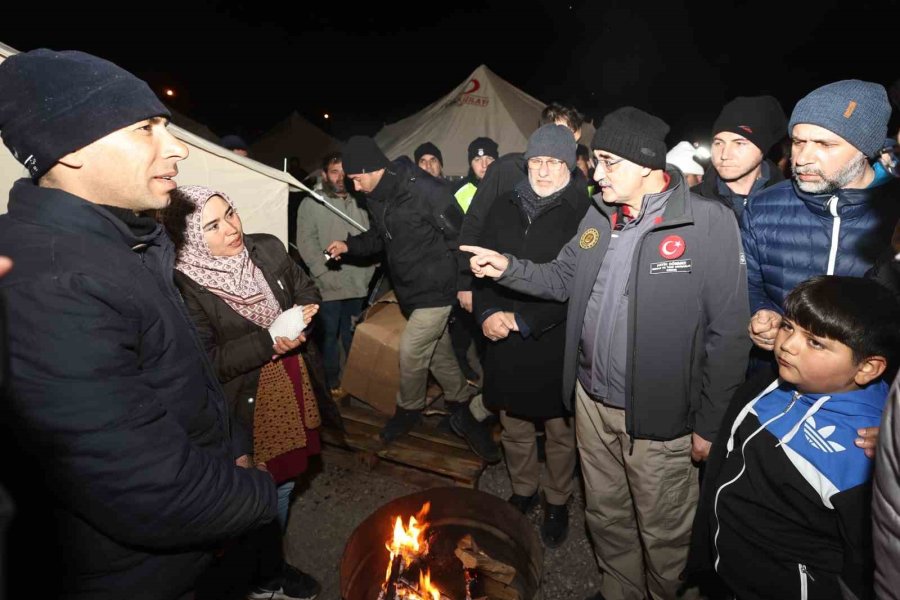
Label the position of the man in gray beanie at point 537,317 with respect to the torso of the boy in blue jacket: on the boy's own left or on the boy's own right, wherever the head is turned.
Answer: on the boy's own right

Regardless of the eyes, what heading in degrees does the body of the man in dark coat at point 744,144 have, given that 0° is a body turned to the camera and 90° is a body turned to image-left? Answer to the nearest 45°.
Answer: approximately 45°

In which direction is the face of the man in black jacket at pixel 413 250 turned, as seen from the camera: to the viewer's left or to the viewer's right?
to the viewer's left

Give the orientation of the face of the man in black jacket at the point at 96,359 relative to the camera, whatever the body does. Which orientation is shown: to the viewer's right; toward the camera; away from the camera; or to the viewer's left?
to the viewer's right

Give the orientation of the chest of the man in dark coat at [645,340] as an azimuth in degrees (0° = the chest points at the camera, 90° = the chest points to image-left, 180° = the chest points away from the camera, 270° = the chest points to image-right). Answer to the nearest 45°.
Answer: approximately 45°
